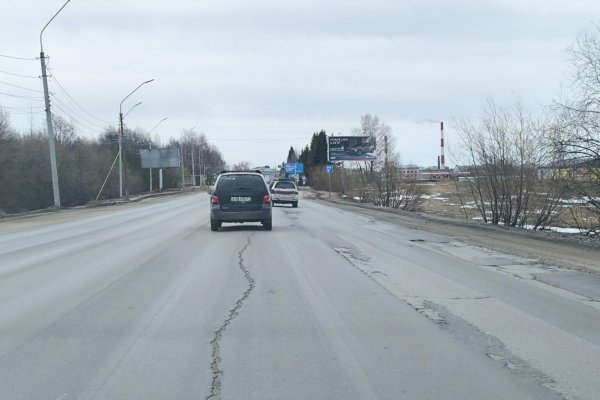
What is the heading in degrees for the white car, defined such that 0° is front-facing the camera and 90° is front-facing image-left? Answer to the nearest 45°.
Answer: approximately 180°

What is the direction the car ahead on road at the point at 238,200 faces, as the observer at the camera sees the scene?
facing away from the viewer

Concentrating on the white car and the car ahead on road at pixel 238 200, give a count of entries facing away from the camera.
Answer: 2

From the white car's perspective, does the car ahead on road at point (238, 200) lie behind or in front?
behind

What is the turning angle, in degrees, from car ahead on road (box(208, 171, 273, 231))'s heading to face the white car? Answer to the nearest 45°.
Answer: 0° — it already faces it
